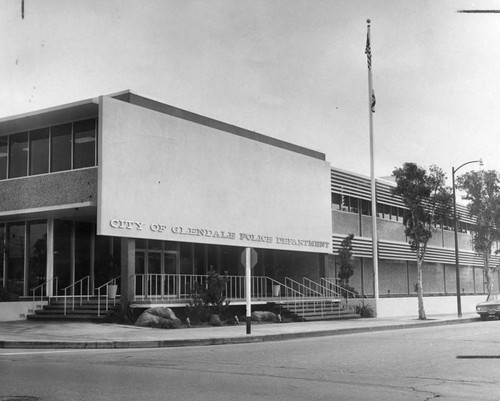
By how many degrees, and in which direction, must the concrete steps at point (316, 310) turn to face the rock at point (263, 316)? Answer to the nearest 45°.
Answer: approximately 90° to its right

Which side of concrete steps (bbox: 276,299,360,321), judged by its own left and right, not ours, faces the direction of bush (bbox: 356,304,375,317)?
left

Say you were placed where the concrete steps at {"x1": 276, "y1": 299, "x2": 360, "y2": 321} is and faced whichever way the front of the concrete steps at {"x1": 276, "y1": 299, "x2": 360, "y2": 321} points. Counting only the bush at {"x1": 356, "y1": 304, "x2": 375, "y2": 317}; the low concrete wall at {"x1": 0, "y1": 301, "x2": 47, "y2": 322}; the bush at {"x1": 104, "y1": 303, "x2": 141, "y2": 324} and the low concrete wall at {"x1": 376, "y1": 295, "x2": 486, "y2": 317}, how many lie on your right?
2

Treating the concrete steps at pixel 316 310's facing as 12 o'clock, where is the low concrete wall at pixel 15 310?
The low concrete wall is roughly at 3 o'clock from the concrete steps.

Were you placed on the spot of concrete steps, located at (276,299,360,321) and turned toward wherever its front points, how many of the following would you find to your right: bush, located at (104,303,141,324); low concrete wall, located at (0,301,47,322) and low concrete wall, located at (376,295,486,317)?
2

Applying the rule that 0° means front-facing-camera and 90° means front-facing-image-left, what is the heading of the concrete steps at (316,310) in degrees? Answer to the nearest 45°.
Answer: approximately 315°

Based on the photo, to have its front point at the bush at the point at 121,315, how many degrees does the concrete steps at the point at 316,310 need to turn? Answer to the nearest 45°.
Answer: approximately 90° to its right

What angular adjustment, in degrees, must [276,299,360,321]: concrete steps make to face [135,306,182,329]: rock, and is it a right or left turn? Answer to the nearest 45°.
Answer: approximately 90° to its right
